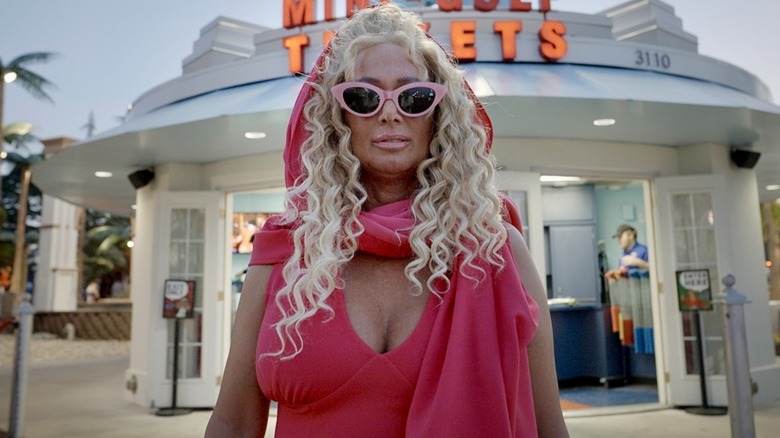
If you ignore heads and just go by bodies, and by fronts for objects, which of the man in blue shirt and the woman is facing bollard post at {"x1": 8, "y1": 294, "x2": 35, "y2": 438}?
the man in blue shirt

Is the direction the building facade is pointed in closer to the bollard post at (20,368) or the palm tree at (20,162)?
the bollard post

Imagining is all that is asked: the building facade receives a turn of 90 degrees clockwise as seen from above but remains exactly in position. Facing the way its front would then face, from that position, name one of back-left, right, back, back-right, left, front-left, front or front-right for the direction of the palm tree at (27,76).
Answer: front-right

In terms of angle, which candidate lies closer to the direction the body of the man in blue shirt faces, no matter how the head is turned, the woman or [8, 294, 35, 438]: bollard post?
the bollard post

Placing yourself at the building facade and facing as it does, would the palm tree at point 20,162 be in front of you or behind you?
behind

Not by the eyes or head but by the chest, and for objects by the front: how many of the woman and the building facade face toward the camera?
2

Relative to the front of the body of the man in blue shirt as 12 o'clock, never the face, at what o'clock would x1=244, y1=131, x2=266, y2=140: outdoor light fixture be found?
The outdoor light fixture is roughly at 12 o'clock from the man in blue shirt.

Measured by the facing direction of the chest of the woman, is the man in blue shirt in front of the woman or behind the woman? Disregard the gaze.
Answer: behind

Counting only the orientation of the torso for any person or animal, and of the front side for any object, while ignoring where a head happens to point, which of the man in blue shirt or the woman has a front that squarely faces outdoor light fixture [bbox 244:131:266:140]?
the man in blue shirt

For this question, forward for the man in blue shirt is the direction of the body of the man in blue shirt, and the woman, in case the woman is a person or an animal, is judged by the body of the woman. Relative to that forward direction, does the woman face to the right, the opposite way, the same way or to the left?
to the left

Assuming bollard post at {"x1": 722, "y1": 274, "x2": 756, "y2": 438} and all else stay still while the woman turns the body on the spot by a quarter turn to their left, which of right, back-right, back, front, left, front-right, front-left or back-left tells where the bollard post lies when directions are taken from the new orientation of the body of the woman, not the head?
front-left

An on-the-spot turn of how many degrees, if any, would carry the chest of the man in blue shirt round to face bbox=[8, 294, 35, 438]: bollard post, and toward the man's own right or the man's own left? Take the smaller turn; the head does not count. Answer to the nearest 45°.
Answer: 0° — they already face it

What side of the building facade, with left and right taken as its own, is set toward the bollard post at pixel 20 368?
right
